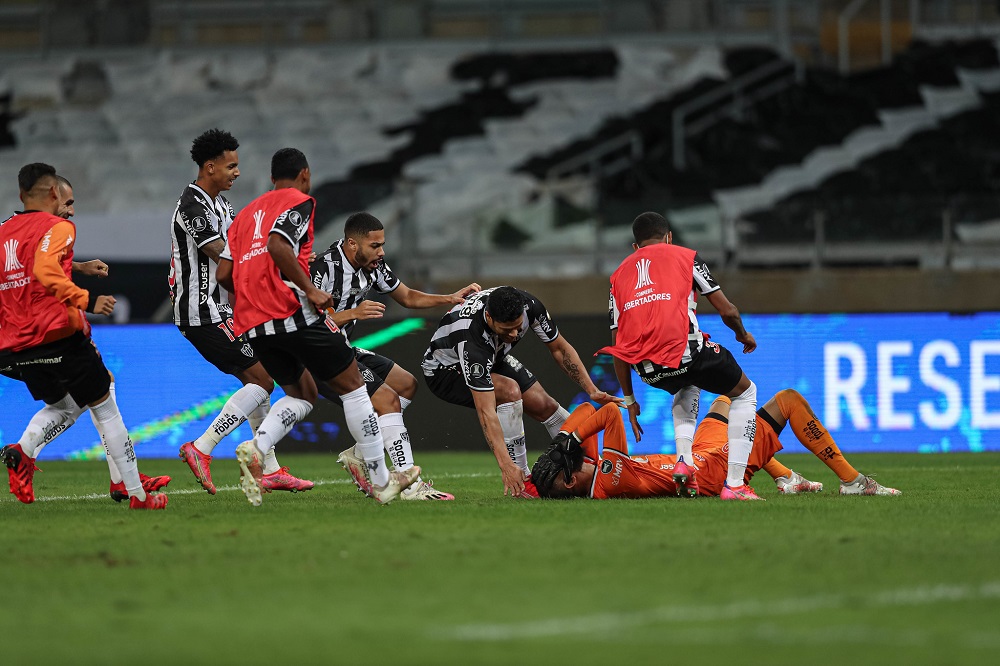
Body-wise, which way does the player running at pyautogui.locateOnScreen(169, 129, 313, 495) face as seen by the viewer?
to the viewer's right

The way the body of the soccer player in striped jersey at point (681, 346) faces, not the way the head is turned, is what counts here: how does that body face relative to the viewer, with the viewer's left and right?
facing away from the viewer and to the right of the viewer

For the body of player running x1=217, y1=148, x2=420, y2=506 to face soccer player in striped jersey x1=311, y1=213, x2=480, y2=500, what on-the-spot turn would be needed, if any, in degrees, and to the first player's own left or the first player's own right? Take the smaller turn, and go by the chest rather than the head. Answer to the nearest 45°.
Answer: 0° — they already face them

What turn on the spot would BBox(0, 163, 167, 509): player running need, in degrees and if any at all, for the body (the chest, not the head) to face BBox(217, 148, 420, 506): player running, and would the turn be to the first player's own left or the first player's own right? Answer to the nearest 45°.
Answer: approximately 45° to the first player's own right

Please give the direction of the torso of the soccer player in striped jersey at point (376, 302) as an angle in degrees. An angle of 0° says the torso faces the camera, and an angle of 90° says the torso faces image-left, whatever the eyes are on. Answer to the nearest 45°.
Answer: approximately 315°

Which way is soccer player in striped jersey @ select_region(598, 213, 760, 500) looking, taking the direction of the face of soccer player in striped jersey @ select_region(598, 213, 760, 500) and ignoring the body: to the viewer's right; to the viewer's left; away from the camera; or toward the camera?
away from the camera

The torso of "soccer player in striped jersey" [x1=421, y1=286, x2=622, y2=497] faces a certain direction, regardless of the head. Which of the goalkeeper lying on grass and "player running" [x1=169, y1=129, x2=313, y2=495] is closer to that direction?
the goalkeeper lying on grass

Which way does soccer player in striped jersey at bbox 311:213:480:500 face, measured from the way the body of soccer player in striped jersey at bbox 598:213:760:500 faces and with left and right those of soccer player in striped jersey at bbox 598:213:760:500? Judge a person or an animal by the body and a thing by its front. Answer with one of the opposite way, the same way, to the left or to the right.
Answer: to the right

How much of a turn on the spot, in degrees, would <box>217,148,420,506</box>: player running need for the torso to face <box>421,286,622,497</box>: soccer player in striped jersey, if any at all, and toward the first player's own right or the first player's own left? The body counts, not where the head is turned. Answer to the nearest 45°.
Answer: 0° — they already face them

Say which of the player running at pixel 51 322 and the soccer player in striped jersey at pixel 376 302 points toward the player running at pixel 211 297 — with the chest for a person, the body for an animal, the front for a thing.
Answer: the player running at pixel 51 322

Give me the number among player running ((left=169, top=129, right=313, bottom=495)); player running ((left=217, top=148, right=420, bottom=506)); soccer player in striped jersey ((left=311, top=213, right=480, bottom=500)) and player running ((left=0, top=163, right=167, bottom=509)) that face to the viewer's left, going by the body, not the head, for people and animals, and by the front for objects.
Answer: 0

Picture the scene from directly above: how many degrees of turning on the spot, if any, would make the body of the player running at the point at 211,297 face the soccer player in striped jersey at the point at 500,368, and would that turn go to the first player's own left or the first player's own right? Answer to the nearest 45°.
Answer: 0° — they already face them

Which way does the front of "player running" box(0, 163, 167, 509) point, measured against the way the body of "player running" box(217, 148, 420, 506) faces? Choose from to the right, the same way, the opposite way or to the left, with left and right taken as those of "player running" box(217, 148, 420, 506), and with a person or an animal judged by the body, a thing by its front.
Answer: the same way

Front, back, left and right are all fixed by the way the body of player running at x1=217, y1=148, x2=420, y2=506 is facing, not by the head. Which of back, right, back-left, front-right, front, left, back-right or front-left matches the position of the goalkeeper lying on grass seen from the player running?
front-right

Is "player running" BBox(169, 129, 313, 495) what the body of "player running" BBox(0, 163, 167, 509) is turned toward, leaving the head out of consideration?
yes

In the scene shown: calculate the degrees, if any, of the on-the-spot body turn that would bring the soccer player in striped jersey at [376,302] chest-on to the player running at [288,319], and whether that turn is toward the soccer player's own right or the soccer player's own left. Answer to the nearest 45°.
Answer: approximately 90° to the soccer player's own right

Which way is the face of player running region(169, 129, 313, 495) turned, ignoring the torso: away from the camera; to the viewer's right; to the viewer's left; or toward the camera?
to the viewer's right
